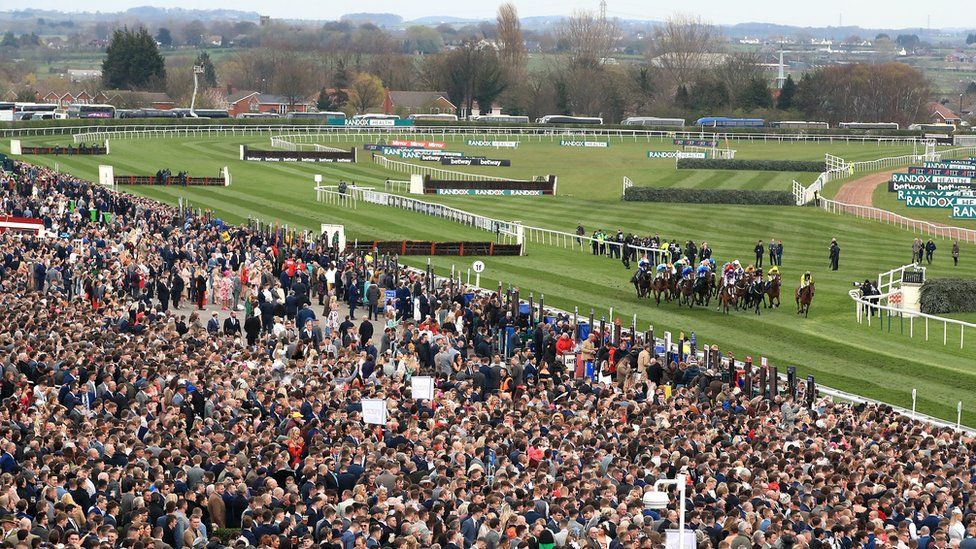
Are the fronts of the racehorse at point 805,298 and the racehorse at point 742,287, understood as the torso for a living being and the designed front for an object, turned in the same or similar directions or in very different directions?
same or similar directions

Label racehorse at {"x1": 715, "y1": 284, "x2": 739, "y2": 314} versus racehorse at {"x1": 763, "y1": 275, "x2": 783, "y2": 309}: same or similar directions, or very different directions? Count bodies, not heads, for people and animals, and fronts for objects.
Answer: same or similar directions

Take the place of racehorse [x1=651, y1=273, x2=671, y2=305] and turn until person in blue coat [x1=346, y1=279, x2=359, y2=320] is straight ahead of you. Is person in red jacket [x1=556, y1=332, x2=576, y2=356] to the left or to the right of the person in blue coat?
left

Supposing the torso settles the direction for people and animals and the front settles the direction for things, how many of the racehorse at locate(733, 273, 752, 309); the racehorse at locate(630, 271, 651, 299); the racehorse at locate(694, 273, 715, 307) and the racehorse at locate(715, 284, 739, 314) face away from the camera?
0

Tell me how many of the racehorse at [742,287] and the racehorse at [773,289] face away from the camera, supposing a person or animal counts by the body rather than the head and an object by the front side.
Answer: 0

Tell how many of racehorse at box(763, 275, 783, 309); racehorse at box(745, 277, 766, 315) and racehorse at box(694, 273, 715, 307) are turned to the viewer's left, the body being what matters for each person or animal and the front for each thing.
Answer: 0

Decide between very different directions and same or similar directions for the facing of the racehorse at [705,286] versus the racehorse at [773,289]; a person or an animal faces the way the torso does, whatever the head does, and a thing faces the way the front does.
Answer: same or similar directions
